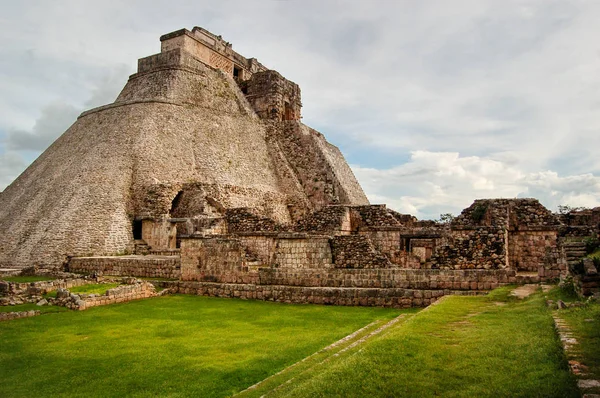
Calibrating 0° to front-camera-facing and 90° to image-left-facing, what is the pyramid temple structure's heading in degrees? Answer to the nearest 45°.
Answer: approximately 315°

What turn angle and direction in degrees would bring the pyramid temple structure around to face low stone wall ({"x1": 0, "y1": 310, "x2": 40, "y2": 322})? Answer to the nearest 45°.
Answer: approximately 45° to its right

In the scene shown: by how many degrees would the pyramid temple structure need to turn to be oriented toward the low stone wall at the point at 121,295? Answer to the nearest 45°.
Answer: approximately 45° to its right

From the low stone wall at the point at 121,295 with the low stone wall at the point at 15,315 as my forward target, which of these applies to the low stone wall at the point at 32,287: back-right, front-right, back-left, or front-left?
back-right

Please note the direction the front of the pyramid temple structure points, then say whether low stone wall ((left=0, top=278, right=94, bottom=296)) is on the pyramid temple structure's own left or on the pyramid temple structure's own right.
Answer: on the pyramid temple structure's own right
